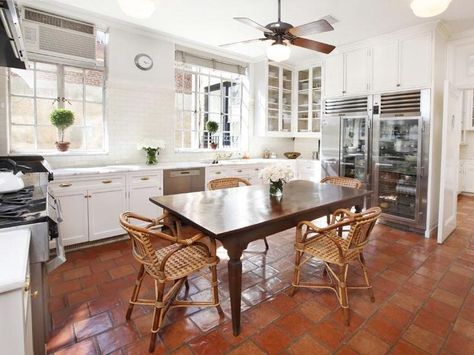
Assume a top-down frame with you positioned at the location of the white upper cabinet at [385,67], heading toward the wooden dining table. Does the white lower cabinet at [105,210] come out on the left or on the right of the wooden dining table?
right

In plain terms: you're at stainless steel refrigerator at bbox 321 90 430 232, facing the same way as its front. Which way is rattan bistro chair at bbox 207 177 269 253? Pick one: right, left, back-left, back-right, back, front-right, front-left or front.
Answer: front

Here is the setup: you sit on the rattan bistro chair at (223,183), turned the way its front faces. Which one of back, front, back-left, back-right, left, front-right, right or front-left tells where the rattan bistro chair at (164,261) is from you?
front-right

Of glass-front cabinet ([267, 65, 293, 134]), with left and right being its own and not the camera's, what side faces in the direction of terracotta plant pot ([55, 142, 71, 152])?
right

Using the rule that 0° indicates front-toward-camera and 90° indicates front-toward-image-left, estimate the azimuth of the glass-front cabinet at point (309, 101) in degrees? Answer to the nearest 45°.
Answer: approximately 45°

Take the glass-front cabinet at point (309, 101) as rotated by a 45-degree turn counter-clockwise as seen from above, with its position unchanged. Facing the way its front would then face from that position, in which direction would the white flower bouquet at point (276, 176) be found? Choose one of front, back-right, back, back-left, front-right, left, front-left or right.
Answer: front

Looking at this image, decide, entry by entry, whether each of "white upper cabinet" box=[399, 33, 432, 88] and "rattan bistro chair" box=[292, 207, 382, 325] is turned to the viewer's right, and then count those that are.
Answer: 0

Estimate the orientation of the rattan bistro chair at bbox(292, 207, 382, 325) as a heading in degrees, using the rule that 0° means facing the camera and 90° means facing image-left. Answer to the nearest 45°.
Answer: approximately 135°

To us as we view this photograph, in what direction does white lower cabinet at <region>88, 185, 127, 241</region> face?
facing the viewer and to the right of the viewer

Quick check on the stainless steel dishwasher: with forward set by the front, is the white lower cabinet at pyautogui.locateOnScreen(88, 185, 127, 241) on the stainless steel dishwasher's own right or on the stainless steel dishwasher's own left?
on the stainless steel dishwasher's own right
